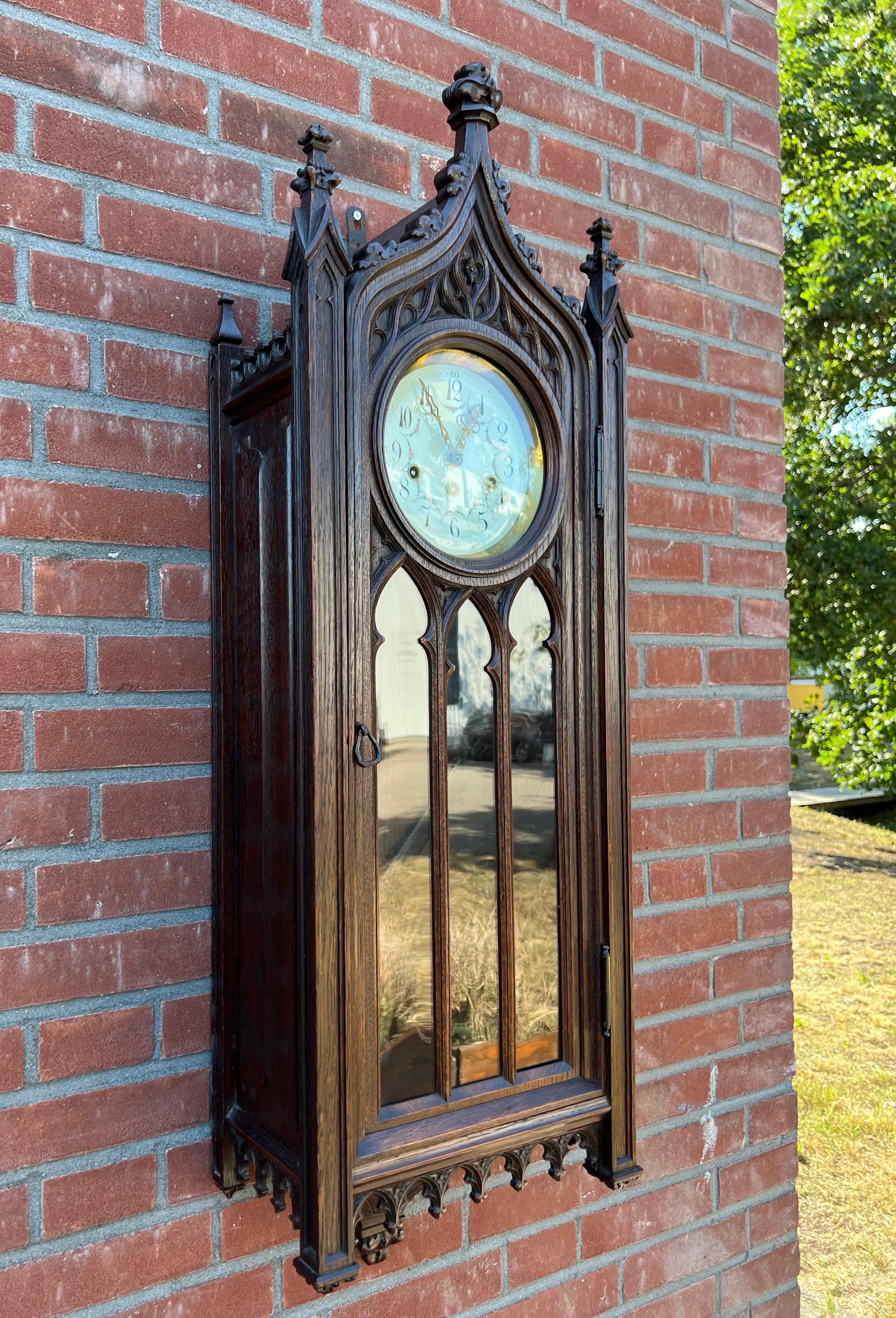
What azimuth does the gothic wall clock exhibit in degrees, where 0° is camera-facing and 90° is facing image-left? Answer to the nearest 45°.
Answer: approximately 315°
